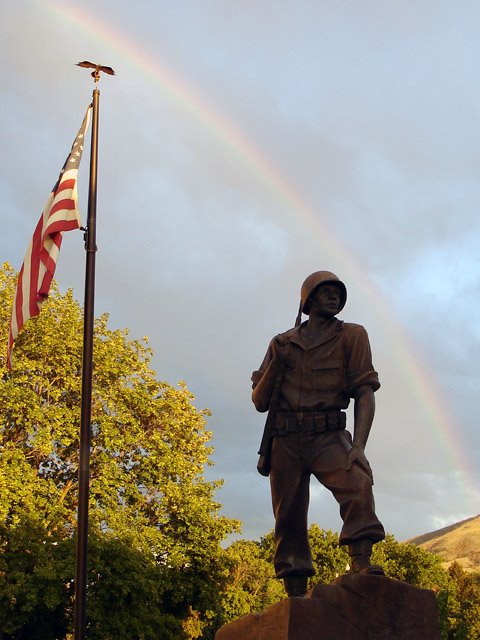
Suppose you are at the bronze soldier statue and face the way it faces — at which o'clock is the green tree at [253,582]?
The green tree is roughly at 6 o'clock from the bronze soldier statue.

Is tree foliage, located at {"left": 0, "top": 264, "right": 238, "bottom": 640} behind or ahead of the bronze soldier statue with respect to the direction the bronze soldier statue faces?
behind

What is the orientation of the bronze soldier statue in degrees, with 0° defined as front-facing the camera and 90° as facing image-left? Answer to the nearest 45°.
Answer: approximately 0°

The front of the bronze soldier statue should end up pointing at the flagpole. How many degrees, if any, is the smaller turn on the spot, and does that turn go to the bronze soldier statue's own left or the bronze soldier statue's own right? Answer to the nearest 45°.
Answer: approximately 135° to the bronze soldier statue's own right

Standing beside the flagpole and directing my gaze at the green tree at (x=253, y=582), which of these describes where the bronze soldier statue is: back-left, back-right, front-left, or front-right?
back-right

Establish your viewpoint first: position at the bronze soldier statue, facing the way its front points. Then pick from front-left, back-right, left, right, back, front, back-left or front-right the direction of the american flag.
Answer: back-right
